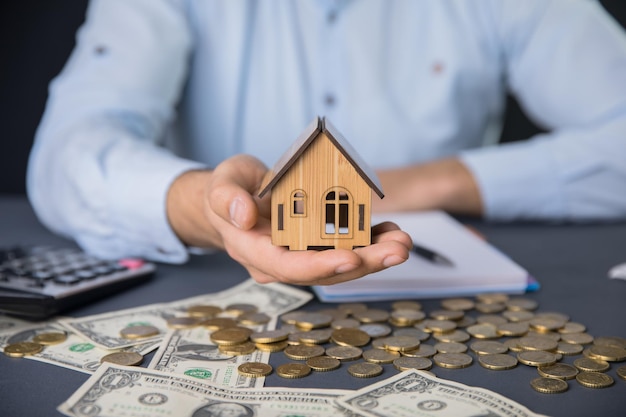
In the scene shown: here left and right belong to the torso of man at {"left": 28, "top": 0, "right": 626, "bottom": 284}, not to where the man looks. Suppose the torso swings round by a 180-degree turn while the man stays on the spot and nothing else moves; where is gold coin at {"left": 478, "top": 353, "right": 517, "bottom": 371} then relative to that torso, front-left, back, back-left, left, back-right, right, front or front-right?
back

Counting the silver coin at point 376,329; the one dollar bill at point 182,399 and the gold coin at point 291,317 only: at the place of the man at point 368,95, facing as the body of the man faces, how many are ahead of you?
3

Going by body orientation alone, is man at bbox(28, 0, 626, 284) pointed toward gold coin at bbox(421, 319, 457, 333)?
yes

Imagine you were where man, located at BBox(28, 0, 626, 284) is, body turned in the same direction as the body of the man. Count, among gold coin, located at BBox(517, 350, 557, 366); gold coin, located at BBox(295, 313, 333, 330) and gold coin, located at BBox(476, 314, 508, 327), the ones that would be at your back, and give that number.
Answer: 0

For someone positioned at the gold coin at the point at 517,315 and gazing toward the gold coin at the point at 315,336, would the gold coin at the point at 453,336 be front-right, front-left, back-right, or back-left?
front-left

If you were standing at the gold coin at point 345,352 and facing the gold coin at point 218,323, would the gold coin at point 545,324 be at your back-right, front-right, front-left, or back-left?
back-right

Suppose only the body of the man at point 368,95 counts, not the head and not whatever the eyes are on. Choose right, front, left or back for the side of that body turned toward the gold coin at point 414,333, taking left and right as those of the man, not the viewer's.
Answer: front

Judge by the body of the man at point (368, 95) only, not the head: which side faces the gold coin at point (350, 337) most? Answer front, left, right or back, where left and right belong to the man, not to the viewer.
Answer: front

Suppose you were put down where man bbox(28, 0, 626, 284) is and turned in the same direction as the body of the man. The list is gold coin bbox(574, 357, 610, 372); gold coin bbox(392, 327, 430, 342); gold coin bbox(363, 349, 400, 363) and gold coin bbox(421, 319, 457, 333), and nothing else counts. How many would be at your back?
0

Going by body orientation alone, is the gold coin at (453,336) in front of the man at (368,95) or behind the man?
in front

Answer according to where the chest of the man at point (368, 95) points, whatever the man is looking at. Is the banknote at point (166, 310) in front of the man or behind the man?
in front

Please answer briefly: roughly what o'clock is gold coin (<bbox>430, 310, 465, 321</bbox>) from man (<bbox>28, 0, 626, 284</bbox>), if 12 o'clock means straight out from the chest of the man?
The gold coin is roughly at 12 o'clock from the man.

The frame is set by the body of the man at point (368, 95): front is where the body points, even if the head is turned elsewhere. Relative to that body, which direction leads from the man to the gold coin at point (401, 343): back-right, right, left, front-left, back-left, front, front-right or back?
front

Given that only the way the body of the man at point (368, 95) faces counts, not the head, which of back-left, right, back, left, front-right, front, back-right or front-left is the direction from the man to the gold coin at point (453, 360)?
front

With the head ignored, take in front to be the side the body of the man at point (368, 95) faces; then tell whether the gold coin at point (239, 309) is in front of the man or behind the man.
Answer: in front

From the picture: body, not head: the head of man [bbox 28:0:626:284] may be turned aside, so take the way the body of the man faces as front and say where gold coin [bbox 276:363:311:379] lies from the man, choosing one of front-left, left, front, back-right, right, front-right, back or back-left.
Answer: front

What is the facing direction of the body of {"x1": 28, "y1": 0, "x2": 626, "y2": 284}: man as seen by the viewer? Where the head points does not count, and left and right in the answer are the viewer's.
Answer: facing the viewer
